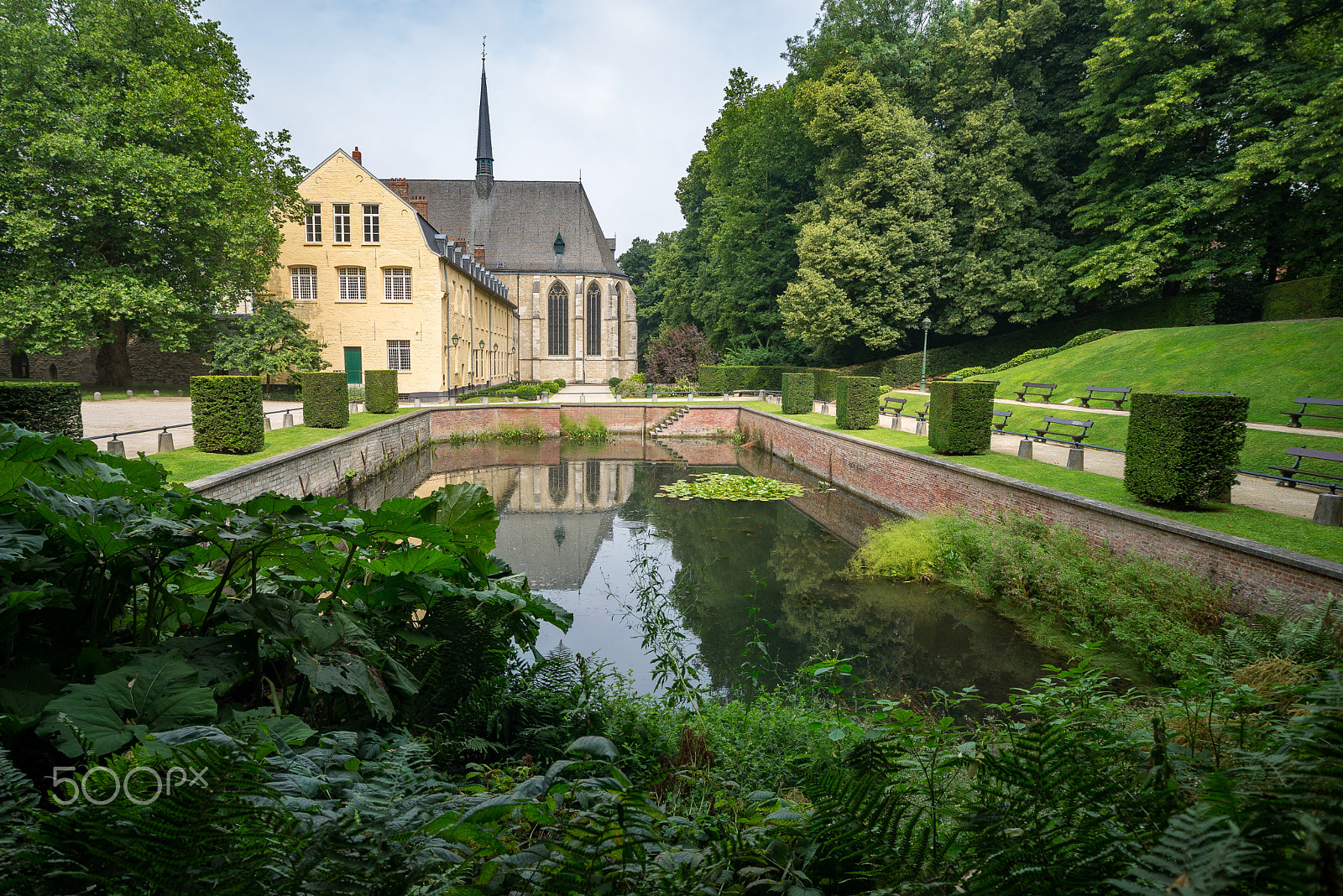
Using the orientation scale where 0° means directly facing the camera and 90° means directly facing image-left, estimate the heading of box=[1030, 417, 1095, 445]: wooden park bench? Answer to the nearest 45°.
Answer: approximately 45°

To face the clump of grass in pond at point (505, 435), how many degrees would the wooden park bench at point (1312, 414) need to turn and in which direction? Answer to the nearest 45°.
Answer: approximately 45° to its right

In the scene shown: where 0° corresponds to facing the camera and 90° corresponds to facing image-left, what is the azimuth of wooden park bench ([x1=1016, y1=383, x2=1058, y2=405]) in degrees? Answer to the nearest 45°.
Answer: approximately 45°

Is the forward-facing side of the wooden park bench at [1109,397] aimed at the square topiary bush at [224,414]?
yes

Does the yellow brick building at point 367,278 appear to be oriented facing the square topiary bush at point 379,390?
yes

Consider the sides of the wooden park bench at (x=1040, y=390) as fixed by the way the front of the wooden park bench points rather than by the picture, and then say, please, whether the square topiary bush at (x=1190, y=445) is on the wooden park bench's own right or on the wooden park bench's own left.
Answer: on the wooden park bench's own left

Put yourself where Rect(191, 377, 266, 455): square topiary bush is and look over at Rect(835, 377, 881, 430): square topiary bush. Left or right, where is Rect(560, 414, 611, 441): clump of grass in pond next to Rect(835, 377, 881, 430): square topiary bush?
left
